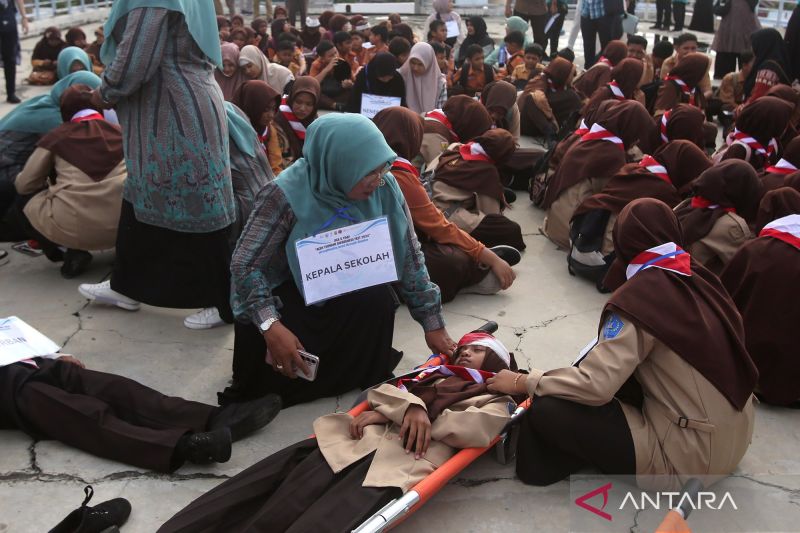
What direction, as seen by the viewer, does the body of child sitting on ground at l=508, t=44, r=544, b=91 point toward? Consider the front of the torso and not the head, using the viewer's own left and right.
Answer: facing the viewer and to the left of the viewer

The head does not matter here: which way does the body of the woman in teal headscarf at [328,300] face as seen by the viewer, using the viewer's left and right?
facing the viewer and to the right of the viewer

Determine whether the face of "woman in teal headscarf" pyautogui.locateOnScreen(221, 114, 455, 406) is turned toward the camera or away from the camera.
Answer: toward the camera

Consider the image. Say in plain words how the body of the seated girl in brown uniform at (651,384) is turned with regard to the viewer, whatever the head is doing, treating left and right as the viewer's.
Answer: facing away from the viewer and to the left of the viewer

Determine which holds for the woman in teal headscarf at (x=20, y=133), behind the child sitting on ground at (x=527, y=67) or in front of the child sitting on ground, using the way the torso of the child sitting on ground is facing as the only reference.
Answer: in front

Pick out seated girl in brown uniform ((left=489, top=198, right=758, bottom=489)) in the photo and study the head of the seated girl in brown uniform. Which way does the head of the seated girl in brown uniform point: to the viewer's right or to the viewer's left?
to the viewer's left

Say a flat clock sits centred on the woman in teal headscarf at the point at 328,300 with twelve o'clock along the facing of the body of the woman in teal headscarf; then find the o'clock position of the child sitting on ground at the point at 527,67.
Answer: The child sitting on ground is roughly at 8 o'clock from the woman in teal headscarf.

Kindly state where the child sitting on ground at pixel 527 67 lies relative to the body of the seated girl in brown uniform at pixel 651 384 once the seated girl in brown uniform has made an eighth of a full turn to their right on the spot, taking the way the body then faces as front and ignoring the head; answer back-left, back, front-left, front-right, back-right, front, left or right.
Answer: front
